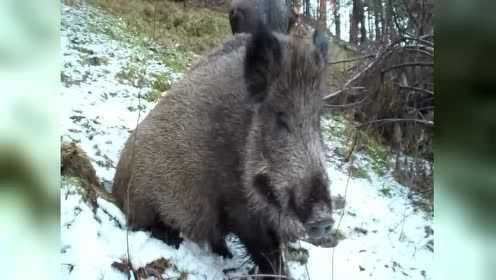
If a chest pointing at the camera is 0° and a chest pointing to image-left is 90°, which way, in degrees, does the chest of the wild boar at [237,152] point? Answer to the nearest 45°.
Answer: approximately 315°

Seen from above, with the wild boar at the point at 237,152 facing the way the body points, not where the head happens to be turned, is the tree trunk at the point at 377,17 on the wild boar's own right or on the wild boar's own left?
on the wild boar's own left

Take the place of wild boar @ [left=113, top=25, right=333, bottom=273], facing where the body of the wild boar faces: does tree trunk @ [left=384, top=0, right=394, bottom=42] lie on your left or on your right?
on your left
